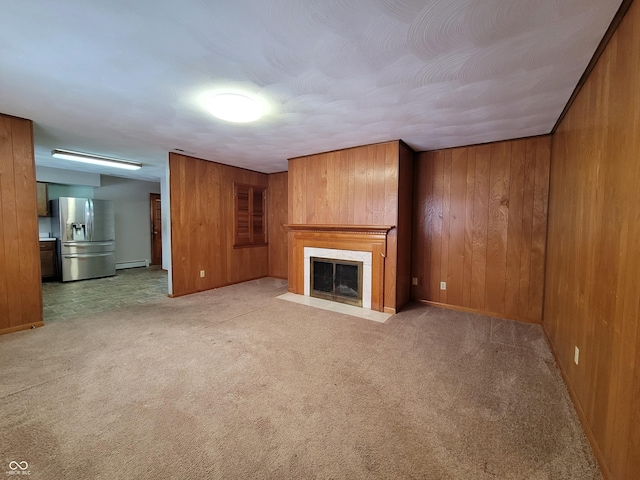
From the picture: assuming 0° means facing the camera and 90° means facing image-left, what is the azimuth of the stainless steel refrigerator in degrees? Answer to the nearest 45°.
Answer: approximately 315°

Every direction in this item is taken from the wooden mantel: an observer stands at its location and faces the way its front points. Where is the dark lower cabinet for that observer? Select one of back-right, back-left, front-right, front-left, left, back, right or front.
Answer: front-right

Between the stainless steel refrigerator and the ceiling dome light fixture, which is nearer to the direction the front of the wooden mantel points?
the ceiling dome light fixture

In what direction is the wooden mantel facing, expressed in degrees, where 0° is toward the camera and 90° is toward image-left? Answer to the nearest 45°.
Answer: approximately 45°

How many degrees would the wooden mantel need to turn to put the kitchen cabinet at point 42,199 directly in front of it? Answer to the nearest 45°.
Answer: approximately 45° to its right

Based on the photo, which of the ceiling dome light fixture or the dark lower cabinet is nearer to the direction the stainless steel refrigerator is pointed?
the ceiling dome light fixture
